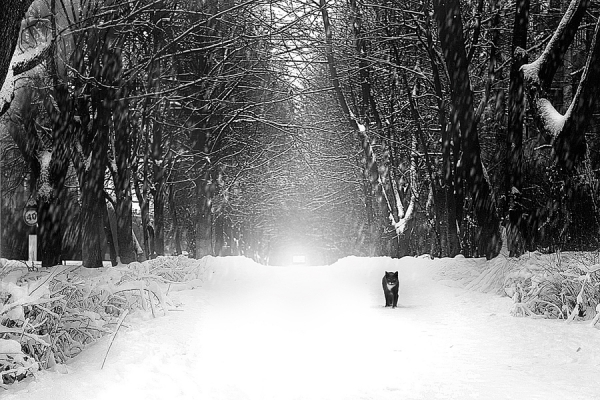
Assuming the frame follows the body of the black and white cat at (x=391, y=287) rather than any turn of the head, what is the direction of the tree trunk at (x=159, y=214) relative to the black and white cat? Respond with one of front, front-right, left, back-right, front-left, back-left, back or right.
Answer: back-right

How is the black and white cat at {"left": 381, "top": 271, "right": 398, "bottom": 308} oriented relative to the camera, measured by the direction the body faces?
toward the camera

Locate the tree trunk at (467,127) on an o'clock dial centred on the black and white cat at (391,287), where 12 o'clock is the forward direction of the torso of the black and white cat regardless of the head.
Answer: The tree trunk is roughly at 7 o'clock from the black and white cat.

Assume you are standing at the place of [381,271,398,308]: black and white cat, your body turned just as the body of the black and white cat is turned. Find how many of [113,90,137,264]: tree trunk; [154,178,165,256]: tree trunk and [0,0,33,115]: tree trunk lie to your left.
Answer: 0

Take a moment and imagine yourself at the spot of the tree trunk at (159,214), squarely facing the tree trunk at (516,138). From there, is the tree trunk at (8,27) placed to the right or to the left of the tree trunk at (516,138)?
right

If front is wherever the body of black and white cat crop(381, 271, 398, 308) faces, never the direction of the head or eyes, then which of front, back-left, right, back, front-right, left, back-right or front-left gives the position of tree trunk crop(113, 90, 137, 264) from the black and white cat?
back-right

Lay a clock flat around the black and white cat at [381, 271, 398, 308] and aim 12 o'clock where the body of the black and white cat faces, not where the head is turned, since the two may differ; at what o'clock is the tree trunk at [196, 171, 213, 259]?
The tree trunk is roughly at 5 o'clock from the black and white cat.

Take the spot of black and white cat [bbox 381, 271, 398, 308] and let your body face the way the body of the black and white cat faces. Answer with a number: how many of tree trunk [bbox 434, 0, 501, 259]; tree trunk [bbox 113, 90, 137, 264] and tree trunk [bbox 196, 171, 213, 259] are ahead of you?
0
